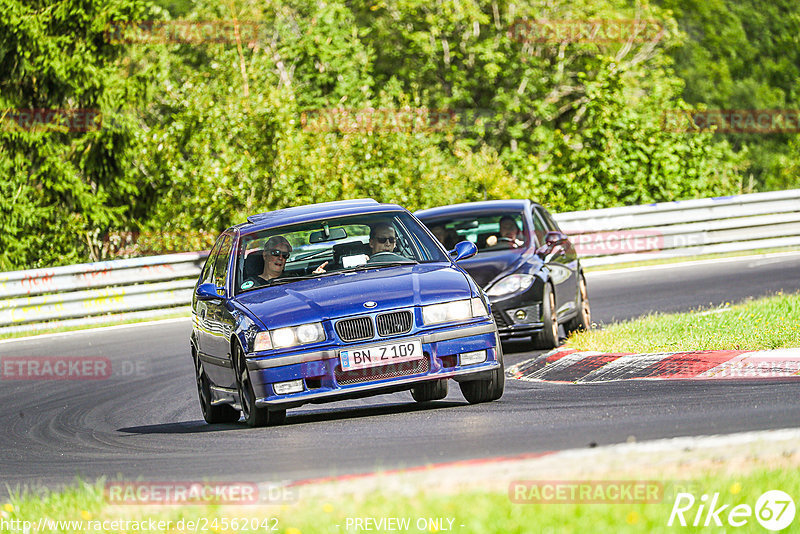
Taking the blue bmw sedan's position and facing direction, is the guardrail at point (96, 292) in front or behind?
behind

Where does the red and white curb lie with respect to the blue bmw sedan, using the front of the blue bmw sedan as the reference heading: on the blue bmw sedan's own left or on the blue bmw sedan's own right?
on the blue bmw sedan's own left

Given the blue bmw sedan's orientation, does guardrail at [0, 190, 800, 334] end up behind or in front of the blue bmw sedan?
behind

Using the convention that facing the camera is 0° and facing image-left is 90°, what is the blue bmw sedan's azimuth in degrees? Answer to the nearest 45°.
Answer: approximately 0°

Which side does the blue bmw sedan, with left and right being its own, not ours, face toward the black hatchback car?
back
